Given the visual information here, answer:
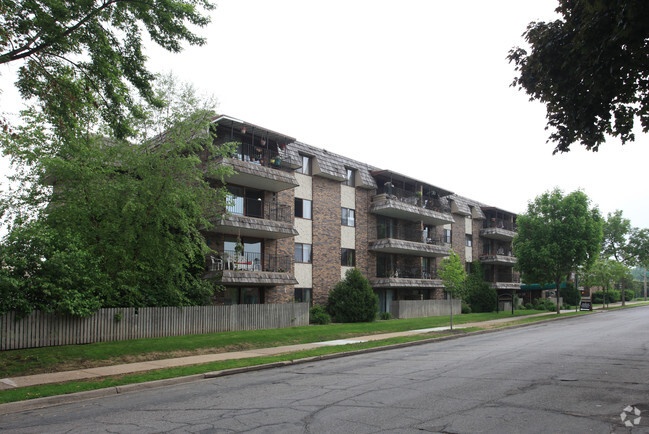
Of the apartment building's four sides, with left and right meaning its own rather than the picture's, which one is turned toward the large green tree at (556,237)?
left

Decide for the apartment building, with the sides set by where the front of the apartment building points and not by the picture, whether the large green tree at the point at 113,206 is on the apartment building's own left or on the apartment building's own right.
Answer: on the apartment building's own right

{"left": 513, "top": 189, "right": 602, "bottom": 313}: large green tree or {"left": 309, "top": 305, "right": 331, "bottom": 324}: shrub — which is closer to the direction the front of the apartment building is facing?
the shrub
